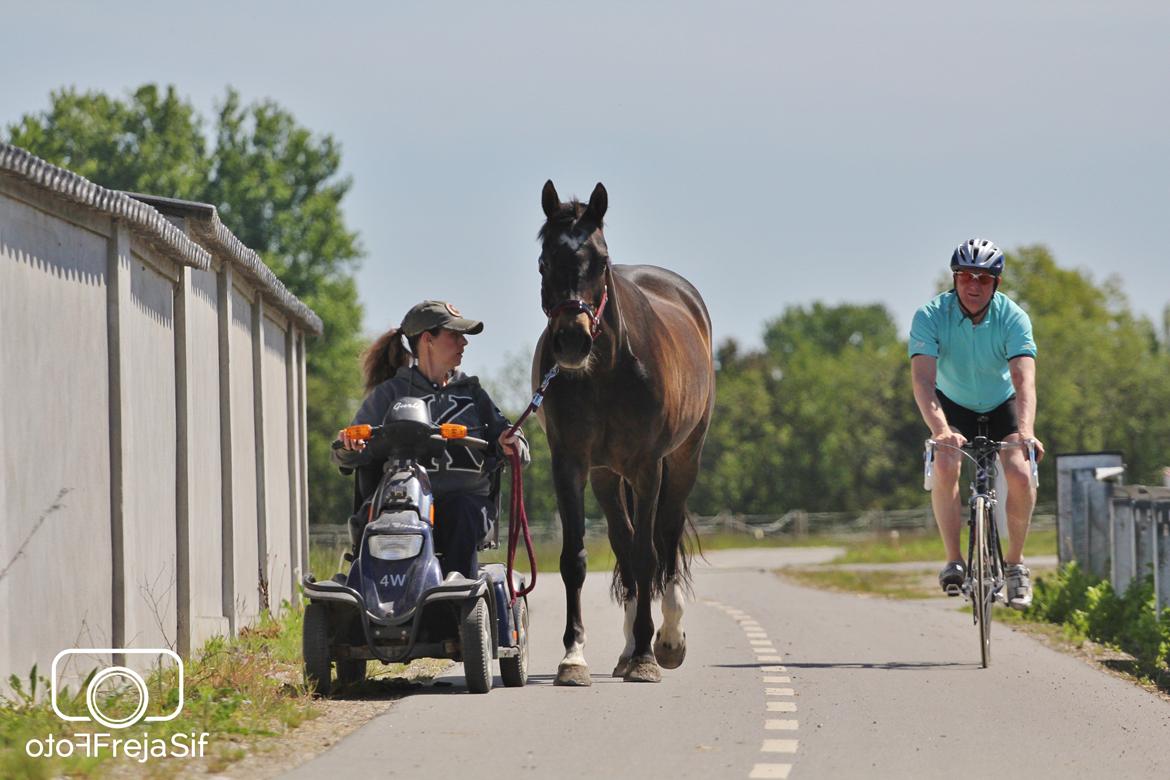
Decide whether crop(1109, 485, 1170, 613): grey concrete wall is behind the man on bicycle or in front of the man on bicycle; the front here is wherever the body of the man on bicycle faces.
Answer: behind

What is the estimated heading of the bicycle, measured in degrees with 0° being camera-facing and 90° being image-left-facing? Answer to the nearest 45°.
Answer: approximately 0°

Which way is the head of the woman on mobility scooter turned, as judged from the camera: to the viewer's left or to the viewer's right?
to the viewer's right

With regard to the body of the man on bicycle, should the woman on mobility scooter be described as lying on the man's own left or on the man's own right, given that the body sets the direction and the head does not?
on the man's own right

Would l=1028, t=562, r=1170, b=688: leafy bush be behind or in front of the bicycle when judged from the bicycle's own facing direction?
behind

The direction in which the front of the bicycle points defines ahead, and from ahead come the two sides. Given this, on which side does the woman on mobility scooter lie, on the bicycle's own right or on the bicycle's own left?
on the bicycle's own right
